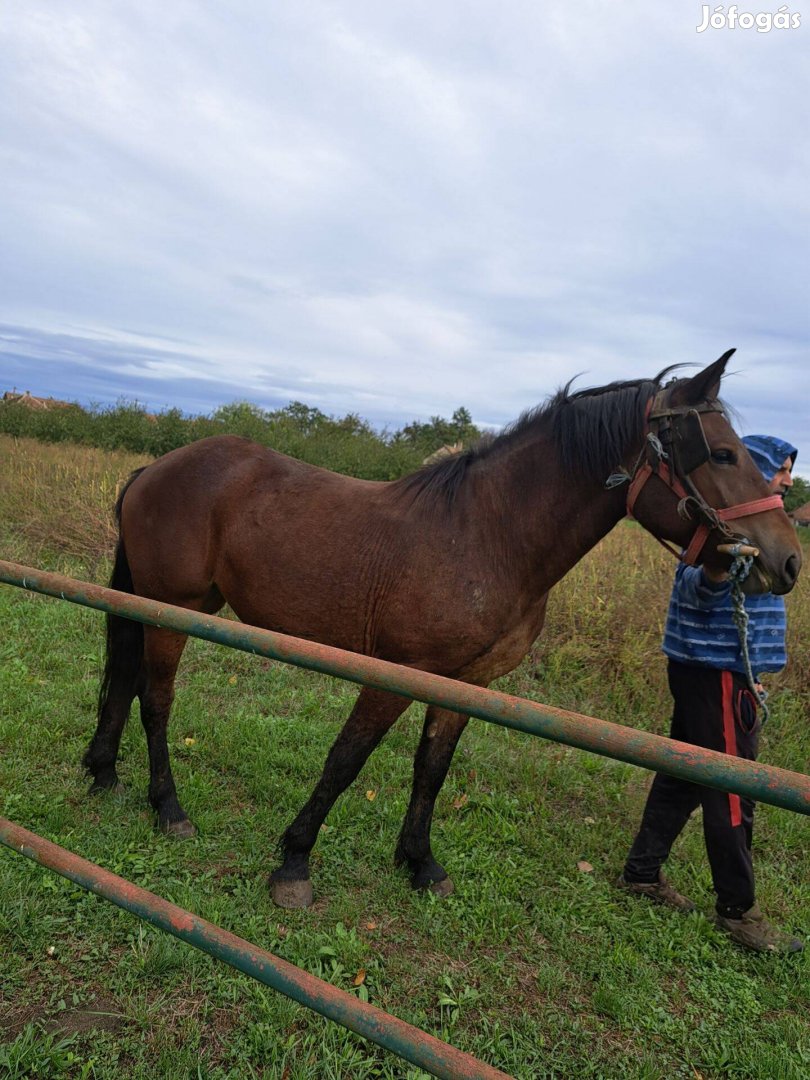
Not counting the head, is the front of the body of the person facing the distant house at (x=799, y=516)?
no

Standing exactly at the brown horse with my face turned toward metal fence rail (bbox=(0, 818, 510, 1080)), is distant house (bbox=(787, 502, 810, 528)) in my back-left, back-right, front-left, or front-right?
back-left

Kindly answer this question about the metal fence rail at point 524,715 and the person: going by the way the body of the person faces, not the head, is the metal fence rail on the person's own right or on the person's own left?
on the person's own right

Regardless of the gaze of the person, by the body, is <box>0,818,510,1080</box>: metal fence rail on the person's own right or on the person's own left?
on the person's own right
